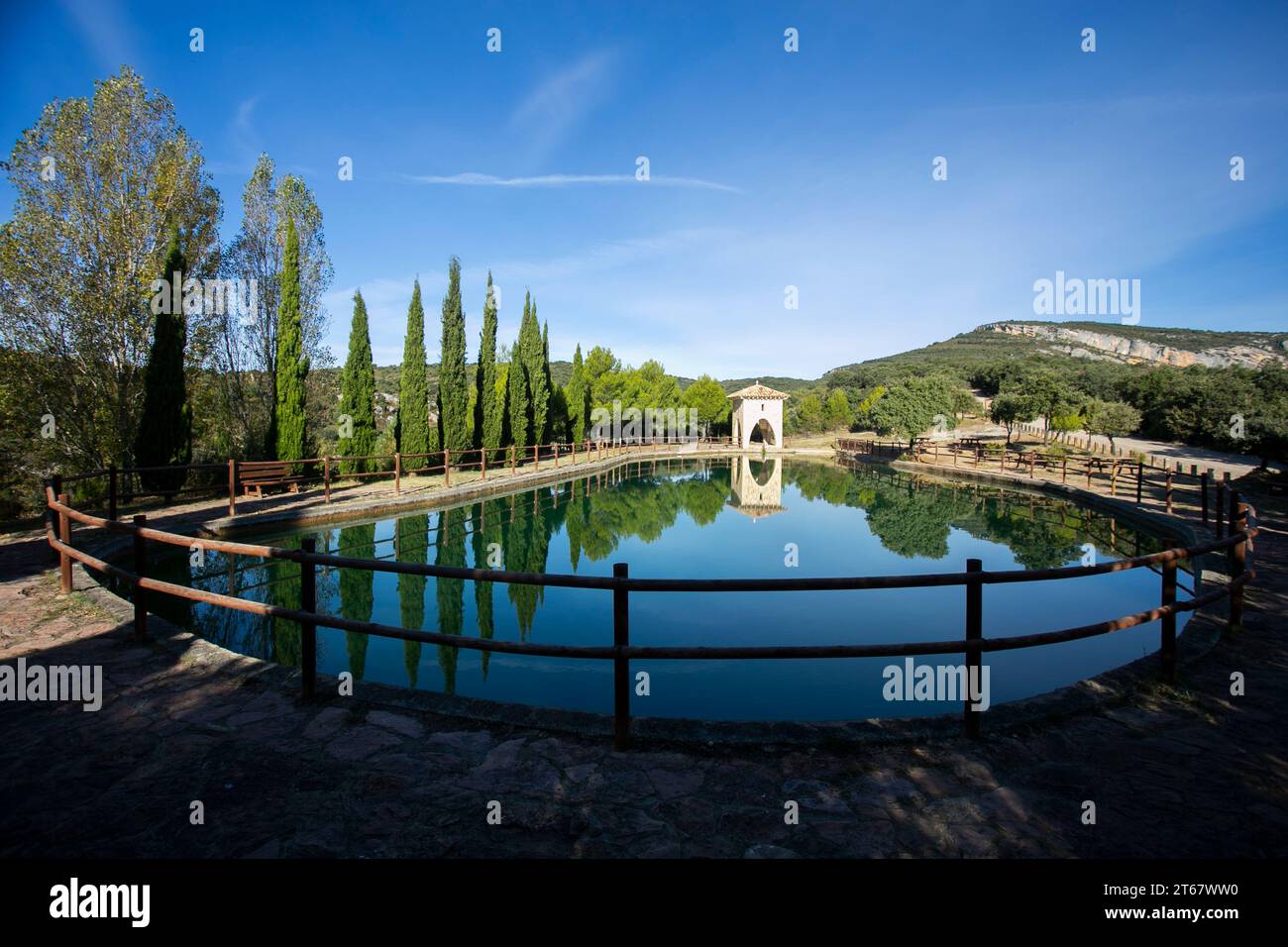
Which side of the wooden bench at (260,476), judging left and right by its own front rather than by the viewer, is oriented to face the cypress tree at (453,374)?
left

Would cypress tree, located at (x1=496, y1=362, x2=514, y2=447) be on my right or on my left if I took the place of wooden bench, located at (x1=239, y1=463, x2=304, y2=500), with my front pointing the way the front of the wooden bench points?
on my left

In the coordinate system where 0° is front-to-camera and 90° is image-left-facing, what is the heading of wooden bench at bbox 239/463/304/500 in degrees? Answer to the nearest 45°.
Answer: approximately 315°

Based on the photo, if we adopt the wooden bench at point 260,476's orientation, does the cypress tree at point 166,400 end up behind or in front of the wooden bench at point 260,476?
behind

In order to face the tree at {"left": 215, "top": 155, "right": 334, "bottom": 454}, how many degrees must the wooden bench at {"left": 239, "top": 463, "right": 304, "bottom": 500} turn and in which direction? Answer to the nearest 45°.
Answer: approximately 135° to its left

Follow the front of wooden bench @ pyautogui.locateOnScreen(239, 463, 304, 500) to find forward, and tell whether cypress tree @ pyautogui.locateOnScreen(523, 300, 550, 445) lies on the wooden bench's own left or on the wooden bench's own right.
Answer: on the wooden bench's own left

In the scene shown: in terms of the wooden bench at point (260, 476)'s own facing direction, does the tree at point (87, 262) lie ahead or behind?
behind

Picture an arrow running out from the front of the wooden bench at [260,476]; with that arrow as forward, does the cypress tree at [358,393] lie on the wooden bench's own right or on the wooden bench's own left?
on the wooden bench's own left

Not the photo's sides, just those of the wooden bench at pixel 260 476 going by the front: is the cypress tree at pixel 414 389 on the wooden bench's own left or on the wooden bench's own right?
on the wooden bench's own left
